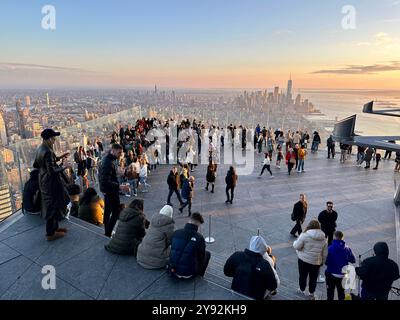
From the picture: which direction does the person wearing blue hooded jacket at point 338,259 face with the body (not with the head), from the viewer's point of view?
away from the camera

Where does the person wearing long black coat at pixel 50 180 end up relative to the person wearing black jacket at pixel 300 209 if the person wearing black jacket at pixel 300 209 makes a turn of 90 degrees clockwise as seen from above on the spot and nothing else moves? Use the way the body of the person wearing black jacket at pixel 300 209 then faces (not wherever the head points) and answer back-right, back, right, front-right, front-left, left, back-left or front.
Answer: front-right

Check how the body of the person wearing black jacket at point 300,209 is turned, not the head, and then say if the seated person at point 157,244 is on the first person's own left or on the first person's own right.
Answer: on the first person's own right

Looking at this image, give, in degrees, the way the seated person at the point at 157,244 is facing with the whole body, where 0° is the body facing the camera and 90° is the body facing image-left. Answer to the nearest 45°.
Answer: approximately 225°

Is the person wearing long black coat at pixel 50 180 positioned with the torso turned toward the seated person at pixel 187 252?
no

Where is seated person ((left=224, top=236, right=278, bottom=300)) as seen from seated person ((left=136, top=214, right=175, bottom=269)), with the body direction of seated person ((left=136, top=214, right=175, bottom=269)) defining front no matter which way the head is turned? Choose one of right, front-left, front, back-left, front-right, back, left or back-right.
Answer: right

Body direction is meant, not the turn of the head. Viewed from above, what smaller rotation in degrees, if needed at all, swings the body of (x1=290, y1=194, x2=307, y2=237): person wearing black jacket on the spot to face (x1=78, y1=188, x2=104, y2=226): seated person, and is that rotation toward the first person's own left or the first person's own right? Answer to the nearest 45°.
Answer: approximately 135° to the first person's own right

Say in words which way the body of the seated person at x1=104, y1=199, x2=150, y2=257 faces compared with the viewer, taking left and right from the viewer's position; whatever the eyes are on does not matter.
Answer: facing away from the viewer and to the right of the viewer

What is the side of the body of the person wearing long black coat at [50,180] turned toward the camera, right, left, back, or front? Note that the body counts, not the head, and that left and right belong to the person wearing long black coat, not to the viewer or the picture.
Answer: right

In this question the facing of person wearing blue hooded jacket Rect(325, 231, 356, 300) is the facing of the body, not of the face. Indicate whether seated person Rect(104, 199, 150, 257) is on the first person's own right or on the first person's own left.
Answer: on the first person's own left

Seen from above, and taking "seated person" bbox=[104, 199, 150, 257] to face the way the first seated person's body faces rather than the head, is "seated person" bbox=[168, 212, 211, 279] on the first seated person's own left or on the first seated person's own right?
on the first seated person's own right

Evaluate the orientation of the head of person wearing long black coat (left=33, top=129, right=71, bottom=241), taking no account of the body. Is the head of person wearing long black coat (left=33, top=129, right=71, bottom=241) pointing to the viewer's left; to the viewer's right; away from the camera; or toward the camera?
to the viewer's right

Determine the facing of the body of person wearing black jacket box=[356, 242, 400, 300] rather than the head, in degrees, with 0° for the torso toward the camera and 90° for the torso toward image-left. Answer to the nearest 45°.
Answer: approximately 180°

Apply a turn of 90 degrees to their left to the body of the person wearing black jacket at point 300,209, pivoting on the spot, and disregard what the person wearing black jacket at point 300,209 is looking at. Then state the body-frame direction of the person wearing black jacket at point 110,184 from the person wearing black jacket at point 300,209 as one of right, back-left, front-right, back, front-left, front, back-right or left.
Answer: back-left
